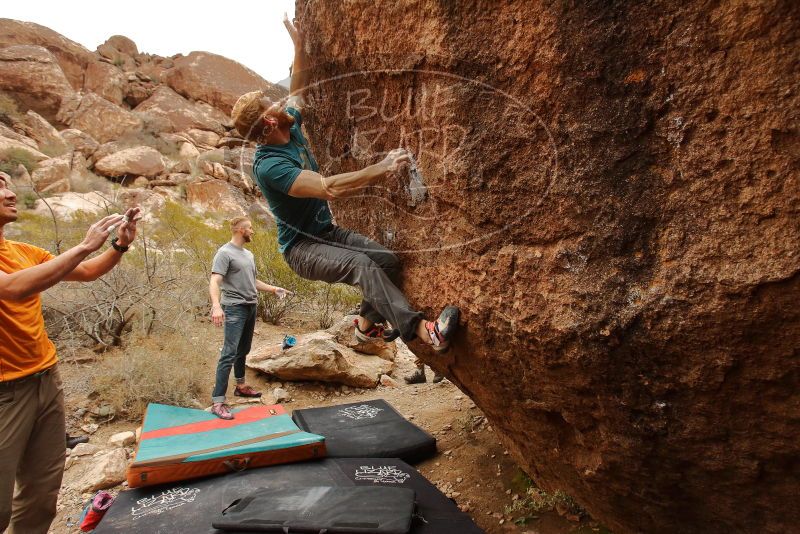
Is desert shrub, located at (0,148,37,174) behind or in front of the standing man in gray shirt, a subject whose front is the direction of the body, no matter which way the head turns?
behind

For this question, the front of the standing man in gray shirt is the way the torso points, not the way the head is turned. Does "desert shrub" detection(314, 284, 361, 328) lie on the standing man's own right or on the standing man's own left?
on the standing man's own left

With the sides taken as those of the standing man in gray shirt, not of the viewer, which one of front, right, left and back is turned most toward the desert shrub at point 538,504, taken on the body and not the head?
front

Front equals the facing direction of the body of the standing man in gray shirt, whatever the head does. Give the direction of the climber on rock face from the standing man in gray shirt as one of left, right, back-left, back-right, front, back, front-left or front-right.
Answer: front-right

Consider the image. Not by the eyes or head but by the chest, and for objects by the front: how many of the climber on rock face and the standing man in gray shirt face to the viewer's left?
0

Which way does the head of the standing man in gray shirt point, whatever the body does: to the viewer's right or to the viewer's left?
to the viewer's right

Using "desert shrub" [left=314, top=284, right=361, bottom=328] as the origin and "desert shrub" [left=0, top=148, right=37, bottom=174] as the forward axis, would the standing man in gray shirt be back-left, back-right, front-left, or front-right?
back-left

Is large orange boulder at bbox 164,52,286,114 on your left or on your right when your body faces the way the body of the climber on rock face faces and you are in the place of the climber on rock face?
on your left

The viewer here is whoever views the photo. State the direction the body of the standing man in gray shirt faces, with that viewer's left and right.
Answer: facing the viewer and to the right of the viewer

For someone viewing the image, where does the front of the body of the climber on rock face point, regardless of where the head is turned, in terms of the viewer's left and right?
facing to the right of the viewer
